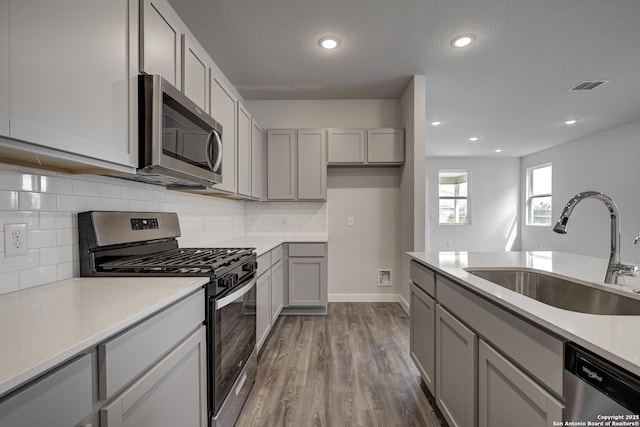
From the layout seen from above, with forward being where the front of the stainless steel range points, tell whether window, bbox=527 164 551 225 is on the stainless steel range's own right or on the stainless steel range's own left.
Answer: on the stainless steel range's own left

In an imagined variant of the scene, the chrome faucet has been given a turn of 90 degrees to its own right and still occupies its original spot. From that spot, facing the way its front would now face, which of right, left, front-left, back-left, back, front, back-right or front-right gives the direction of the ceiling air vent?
front-right

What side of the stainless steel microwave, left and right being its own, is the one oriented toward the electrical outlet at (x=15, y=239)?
right

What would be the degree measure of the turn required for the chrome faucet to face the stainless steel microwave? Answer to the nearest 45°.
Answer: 0° — it already faces it

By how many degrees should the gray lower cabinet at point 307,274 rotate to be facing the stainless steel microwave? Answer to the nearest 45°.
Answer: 0° — it already faces it

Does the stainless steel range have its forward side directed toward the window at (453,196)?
no

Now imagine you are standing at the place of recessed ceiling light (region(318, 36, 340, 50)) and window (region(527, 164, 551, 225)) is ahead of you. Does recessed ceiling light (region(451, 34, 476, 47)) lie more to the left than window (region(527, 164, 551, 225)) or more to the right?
right

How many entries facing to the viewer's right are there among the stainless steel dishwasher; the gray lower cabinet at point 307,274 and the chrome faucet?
0

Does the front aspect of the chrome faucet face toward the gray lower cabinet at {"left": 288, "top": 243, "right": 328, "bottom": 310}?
no

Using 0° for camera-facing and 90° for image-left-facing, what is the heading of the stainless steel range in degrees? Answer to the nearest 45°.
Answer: approximately 315°

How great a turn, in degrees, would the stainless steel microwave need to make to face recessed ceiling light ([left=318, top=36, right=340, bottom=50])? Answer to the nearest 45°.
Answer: approximately 90° to its left

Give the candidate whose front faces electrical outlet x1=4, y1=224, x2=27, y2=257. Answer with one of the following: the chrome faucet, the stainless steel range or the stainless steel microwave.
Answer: the chrome faucet

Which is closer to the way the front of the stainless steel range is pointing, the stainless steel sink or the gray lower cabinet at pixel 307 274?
the stainless steel sink

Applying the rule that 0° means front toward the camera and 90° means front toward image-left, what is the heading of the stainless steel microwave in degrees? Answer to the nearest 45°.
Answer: approximately 315°

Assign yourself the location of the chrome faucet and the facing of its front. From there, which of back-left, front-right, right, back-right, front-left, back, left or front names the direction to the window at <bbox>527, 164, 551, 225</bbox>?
back-right

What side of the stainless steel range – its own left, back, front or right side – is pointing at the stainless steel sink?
front

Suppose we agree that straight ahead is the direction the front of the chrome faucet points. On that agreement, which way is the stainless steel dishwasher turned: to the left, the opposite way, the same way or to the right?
the same way

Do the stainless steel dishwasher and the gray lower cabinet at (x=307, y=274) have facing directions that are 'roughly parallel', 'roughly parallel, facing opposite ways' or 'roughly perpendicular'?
roughly perpendicular

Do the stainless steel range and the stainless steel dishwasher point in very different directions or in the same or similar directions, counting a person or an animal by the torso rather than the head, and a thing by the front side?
very different directions

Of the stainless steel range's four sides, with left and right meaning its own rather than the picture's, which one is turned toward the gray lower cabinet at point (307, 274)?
left
